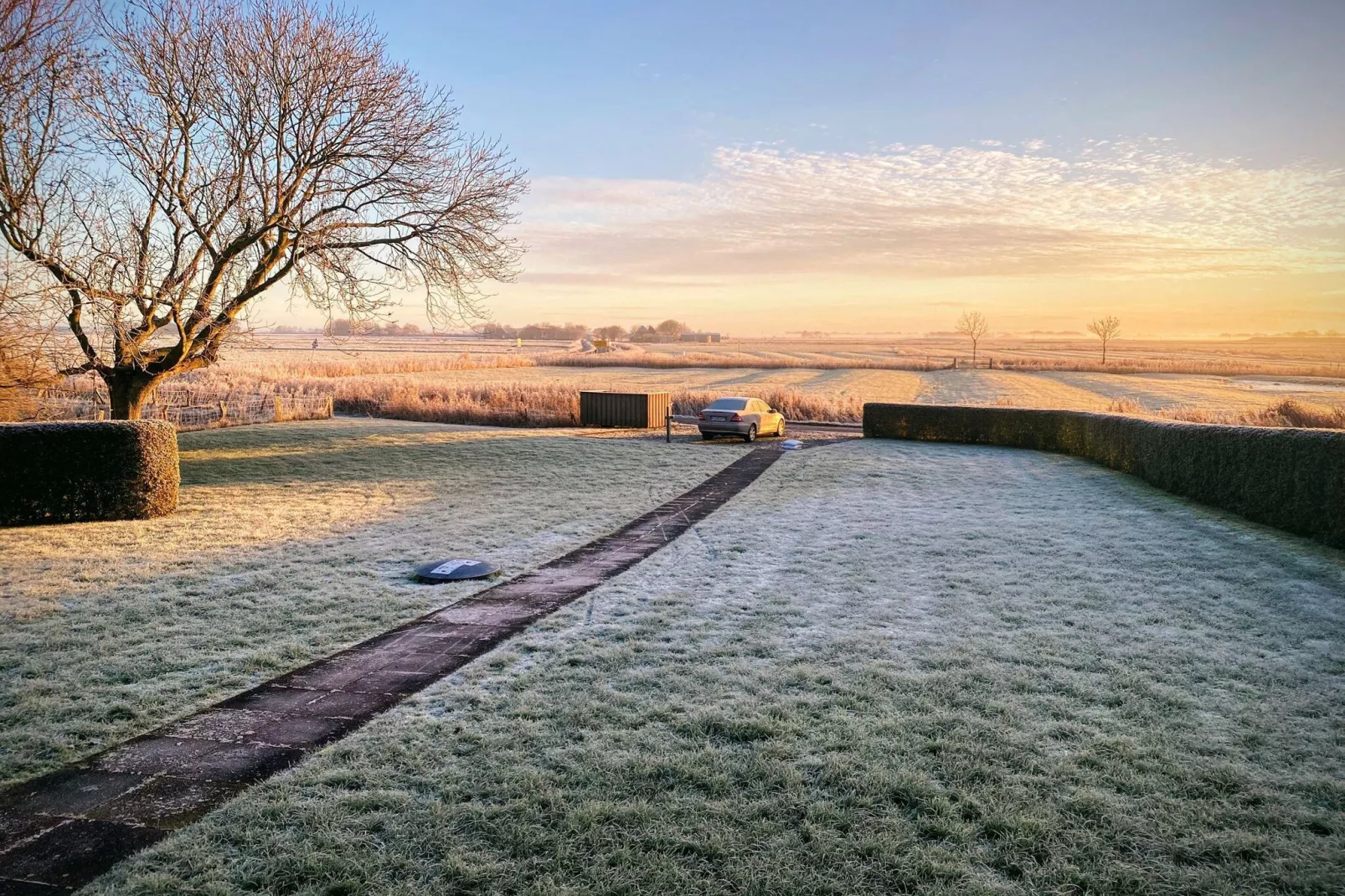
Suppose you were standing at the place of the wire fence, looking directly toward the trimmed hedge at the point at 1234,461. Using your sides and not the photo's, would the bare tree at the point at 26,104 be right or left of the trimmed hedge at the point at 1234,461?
right

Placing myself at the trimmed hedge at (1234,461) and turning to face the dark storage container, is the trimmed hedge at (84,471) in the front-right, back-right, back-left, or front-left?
front-left

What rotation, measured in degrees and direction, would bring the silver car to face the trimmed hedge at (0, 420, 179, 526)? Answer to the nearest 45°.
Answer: approximately 180°

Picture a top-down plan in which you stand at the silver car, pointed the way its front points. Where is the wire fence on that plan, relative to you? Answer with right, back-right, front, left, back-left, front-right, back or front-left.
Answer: back-left

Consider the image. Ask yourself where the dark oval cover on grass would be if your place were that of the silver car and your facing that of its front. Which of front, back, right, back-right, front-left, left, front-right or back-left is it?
back-right

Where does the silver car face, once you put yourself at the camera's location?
facing away from the viewer and to the right of the viewer

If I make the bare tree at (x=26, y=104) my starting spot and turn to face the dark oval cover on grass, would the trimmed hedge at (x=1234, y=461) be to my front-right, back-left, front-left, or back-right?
front-left

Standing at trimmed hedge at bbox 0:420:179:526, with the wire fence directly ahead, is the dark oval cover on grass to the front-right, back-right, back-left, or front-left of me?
back-right

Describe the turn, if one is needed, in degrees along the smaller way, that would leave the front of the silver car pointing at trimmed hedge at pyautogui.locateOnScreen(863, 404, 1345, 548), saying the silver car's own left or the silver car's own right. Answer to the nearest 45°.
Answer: approximately 90° to the silver car's own right

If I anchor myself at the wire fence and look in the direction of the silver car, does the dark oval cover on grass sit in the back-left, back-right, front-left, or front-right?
front-right

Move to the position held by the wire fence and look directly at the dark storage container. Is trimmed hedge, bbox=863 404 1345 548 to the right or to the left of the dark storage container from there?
right
